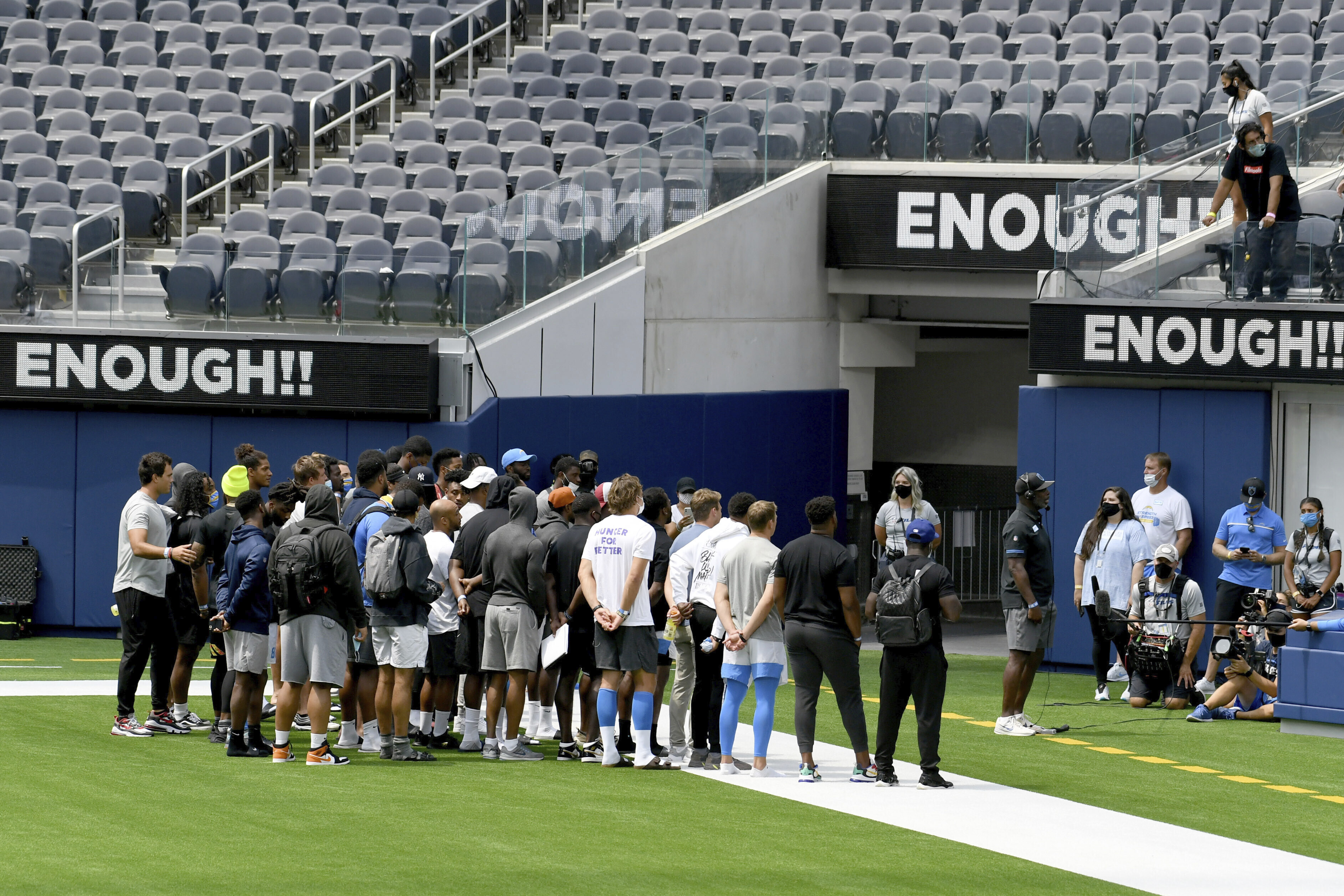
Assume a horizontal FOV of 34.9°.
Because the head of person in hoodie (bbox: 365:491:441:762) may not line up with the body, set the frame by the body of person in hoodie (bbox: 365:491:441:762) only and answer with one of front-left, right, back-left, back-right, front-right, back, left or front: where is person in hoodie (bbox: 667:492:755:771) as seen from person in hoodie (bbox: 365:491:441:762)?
front-right

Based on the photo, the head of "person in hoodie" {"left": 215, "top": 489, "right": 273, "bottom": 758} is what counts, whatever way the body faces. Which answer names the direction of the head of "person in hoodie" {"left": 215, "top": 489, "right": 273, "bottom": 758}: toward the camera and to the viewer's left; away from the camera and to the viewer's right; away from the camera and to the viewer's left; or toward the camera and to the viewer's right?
away from the camera and to the viewer's right

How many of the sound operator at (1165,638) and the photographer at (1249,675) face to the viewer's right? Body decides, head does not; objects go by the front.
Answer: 0

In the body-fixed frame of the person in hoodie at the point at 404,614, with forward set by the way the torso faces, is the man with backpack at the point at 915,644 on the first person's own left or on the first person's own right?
on the first person's own right

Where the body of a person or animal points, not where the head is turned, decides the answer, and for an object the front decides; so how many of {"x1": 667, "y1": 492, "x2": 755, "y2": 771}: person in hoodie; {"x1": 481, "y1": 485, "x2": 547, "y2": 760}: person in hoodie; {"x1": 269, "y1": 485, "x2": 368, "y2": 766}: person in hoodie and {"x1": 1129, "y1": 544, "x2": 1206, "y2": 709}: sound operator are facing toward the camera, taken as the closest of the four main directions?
1

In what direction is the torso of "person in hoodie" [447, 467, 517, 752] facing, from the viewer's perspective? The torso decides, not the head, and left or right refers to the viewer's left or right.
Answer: facing away from the viewer and to the right of the viewer

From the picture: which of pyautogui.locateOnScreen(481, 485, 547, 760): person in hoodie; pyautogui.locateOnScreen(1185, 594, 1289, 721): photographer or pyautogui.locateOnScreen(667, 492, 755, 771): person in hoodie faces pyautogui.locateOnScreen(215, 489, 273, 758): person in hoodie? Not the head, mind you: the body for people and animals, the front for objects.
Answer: the photographer

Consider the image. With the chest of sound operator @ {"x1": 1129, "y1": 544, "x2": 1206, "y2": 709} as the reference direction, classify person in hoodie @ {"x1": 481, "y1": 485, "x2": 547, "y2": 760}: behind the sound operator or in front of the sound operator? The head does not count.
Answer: in front

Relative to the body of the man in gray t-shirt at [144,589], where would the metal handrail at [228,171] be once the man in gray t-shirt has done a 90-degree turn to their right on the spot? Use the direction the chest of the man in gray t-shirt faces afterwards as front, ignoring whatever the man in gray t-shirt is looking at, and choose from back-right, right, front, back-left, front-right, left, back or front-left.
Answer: back

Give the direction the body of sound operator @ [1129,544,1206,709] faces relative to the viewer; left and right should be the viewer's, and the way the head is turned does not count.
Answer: facing the viewer

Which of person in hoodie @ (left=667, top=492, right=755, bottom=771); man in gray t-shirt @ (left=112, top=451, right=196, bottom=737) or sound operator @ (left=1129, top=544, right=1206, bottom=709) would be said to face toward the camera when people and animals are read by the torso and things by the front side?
the sound operator

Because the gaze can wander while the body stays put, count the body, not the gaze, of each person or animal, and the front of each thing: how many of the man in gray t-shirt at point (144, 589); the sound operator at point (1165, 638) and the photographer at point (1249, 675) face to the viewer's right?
1

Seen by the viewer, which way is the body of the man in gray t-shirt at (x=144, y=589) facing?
to the viewer's right
